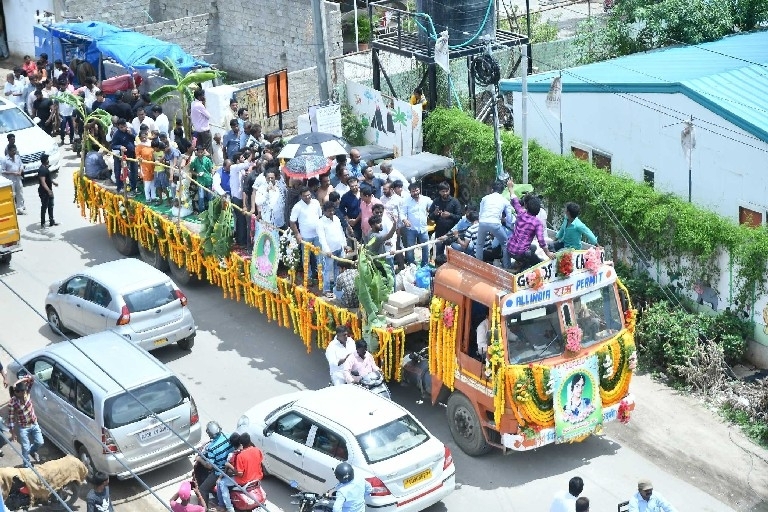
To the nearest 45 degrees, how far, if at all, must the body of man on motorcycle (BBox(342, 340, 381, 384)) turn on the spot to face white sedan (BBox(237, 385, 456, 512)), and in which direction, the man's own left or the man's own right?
approximately 45° to the man's own right

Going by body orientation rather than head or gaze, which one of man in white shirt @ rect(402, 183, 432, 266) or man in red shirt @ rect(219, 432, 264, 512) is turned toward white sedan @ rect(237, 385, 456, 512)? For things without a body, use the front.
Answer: the man in white shirt

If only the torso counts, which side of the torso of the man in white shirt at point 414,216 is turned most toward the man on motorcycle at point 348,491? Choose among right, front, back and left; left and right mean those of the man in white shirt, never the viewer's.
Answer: front

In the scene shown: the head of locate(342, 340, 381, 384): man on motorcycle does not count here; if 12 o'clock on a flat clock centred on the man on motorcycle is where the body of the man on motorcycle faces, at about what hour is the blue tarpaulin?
The blue tarpaulin is roughly at 7 o'clock from the man on motorcycle.

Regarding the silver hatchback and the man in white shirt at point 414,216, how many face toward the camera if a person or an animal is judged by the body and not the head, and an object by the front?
1

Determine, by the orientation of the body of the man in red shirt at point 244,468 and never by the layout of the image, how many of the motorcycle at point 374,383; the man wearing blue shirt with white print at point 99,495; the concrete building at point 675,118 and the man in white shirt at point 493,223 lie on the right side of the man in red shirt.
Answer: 3

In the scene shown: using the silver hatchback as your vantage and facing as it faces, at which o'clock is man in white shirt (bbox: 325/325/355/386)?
The man in white shirt is roughly at 6 o'clock from the silver hatchback.

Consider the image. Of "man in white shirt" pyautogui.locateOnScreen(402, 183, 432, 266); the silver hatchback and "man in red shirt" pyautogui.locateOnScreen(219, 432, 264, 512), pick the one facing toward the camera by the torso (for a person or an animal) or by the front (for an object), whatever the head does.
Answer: the man in white shirt

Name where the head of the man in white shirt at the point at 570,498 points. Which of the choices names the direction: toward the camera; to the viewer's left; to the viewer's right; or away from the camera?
away from the camera

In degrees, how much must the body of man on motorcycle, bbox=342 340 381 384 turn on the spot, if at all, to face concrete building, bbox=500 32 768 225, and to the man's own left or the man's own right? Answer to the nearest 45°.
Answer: approximately 90° to the man's own left

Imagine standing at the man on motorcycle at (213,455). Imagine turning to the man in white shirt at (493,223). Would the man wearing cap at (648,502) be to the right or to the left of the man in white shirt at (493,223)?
right

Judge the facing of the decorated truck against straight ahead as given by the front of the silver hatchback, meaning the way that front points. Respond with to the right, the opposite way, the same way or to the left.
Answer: the opposite way

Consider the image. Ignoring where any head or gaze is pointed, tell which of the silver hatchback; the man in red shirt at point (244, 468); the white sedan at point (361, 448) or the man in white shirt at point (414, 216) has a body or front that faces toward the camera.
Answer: the man in white shirt

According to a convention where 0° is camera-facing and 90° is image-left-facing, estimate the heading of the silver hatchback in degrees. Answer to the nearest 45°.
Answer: approximately 135°

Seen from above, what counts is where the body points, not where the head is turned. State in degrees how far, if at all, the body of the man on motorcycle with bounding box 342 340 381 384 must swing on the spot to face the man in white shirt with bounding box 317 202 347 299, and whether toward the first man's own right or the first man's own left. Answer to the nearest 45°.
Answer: approximately 135° to the first man's own left

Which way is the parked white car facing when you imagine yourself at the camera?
facing the viewer and to the right of the viewer

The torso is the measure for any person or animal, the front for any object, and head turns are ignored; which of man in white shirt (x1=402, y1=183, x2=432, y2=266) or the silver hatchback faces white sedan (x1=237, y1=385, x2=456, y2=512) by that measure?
the man in white shirt
